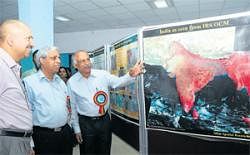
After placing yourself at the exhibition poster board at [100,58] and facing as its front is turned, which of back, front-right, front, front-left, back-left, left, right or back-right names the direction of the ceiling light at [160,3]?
back

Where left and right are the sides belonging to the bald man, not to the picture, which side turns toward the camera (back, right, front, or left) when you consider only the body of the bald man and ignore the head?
right

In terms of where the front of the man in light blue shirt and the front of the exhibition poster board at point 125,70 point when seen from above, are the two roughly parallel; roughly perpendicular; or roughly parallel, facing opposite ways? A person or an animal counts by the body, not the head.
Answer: roughly perpendicular

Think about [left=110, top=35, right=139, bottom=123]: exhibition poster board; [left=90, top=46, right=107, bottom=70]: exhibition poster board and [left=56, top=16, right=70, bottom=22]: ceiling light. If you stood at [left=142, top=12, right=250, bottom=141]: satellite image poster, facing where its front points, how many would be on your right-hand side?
3

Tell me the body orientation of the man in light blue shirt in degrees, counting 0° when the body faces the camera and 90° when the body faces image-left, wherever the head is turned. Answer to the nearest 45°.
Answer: approximately 315°

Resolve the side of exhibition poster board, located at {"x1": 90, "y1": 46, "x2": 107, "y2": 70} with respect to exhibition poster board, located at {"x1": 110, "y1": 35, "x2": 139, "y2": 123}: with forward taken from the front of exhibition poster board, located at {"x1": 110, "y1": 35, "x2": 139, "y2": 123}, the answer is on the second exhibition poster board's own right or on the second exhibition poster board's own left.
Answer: on the second exhibition poster board's own right

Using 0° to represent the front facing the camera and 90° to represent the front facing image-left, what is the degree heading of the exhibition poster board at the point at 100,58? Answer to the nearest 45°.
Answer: approximately 45°

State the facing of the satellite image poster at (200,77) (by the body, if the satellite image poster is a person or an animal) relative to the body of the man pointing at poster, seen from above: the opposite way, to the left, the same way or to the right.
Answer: to the right

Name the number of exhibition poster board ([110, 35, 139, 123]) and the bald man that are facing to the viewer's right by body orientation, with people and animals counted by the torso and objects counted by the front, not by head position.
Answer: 1

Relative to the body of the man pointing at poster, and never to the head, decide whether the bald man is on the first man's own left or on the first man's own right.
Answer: on the first man's own right
